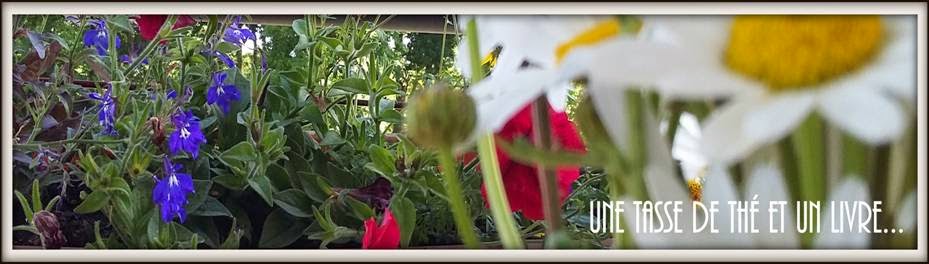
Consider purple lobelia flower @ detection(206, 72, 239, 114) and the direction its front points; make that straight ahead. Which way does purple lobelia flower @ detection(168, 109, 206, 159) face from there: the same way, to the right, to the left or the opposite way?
the same way

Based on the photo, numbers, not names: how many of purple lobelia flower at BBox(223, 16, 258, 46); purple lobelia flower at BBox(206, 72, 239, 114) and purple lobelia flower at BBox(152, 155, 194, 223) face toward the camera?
3

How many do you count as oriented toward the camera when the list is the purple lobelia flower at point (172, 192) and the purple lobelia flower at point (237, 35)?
2

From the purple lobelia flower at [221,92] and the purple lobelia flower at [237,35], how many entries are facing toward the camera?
2

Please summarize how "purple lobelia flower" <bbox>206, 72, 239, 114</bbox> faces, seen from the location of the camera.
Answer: facing the viewer

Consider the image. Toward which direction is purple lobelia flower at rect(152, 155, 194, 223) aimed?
toward the camera

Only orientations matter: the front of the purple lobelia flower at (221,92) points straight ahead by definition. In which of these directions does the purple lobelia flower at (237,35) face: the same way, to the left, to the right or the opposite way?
the same way

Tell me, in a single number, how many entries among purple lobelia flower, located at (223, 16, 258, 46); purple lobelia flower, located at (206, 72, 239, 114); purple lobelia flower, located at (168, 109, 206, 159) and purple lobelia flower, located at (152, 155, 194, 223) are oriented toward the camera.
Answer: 4

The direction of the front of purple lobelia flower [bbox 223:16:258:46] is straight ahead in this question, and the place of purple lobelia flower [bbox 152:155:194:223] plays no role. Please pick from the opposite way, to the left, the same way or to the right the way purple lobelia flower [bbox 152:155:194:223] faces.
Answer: the same way
